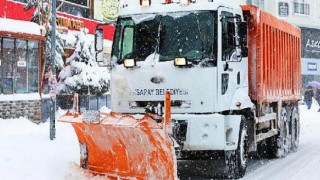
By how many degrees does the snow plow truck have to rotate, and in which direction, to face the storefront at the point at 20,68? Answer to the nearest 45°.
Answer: approximately 90° to its right

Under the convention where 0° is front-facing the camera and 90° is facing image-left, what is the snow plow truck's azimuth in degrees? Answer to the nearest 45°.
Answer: approximately 45°
